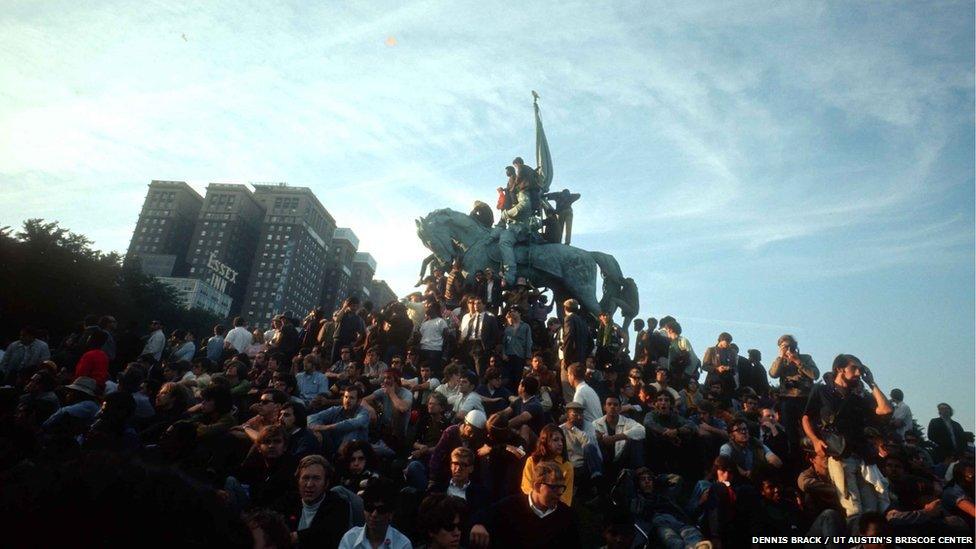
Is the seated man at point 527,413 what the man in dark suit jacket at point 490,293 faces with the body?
yes

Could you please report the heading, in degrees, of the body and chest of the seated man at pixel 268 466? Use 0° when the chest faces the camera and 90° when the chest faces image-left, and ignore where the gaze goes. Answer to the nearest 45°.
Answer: approximately 0°

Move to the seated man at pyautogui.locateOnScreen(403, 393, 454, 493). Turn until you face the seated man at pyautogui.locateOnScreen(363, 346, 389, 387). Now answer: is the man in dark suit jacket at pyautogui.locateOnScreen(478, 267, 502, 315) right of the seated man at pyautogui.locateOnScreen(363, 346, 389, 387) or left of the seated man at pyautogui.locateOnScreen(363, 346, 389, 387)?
right

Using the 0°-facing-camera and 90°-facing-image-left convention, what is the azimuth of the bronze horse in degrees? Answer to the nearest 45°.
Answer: approximately 90°

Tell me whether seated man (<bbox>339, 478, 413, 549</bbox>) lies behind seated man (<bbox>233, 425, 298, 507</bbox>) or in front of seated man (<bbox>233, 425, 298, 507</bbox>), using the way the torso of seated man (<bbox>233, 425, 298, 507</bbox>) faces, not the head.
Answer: in front

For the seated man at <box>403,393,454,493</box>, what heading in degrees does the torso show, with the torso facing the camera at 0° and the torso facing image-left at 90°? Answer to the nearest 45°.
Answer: approximately 45°

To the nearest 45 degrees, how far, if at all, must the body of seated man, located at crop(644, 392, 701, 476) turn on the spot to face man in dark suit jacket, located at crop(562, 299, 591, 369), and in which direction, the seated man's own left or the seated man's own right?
approximately 135° to the seated man's own right

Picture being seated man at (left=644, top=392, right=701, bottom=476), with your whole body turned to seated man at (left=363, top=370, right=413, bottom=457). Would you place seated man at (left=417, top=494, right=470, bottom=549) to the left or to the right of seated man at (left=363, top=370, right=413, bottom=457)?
left

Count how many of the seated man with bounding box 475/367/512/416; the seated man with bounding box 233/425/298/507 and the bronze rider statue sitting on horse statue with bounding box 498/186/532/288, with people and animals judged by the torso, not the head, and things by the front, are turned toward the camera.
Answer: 2

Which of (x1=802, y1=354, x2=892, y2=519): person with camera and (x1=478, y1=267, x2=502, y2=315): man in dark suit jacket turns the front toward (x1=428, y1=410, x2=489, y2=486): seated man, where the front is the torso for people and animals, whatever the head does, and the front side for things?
the man in dark suit jacket

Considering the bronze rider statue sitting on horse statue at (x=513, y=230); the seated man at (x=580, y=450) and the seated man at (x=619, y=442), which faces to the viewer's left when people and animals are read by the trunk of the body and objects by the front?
the bronze rider statue sitting on horse statue
